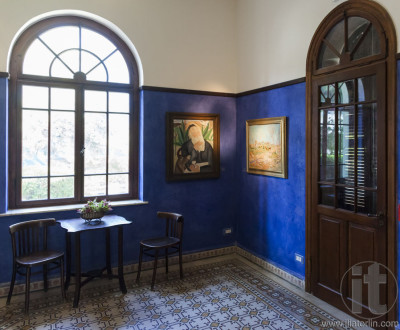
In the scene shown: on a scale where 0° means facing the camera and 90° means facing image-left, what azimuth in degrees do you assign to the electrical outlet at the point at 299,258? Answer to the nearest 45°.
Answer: approximately 45°

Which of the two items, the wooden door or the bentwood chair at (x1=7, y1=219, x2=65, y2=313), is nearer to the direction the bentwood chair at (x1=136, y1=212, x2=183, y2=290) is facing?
the bentwood chair

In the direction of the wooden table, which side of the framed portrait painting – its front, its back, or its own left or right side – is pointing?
right

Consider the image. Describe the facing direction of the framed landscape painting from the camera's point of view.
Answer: facing the viewer and to the left of the viewer

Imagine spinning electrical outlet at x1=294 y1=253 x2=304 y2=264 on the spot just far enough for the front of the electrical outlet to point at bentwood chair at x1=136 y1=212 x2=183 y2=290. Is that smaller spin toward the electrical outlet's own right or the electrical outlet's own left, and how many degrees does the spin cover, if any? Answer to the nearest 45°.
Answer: approximately 45° to the electrical outlet's own right

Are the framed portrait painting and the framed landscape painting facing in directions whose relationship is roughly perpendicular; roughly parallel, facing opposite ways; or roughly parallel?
roughly perpendicular

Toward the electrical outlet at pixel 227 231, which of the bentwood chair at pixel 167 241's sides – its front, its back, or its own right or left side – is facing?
back

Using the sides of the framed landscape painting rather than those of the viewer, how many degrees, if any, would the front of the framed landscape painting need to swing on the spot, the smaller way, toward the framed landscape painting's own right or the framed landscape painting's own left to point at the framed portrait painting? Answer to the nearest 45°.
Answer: approximately 45° to the framed landscape painting's own right

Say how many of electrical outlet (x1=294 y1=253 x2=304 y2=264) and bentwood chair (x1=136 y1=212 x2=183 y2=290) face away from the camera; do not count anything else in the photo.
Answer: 0

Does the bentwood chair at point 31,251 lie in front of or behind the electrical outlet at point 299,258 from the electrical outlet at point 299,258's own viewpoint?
in front

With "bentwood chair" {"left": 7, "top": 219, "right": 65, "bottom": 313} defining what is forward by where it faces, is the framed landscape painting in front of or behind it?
in front

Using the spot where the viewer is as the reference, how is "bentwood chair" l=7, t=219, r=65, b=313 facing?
facing the viewer and to the right of the viewer

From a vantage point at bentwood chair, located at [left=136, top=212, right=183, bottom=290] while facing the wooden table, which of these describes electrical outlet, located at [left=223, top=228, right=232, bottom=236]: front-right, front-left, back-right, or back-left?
back-right

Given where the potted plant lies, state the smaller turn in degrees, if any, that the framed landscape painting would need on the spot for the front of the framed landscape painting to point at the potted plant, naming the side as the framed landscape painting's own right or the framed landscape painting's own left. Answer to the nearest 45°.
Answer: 0° — it already faces it
